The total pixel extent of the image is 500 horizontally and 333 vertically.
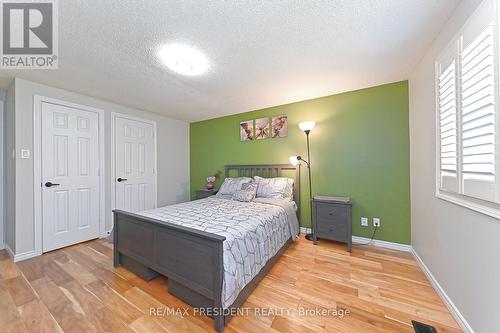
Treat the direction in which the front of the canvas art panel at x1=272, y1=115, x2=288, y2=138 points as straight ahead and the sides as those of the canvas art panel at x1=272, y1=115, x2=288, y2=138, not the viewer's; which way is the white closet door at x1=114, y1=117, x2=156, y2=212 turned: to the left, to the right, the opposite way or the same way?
to the left

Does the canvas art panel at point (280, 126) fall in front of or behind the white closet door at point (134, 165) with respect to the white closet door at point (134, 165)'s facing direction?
in front

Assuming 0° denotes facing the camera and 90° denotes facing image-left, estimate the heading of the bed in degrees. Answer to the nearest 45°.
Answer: approximately 45°

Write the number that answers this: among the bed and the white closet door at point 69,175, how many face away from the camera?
0

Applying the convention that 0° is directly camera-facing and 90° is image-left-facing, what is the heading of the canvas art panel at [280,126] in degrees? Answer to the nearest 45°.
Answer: approximately 0°

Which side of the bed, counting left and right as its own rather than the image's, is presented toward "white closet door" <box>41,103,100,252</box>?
right

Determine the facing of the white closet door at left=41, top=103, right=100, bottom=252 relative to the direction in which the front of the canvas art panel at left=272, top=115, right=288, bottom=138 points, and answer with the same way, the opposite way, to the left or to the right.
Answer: to the left

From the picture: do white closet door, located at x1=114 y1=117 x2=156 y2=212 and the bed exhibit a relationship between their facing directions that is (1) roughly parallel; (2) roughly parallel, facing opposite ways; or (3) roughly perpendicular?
roughly perpendicular

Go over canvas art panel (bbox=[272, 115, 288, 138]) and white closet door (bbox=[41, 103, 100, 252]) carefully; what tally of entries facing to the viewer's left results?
0
